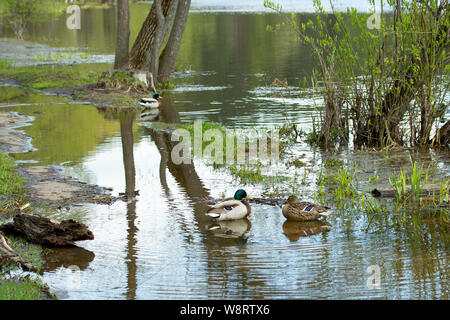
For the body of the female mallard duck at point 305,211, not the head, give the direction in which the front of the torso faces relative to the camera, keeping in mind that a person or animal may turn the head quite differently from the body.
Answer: to the viewer's left

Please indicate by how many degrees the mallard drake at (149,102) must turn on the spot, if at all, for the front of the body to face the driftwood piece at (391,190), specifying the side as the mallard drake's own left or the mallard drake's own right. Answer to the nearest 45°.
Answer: approximately 90° to the mallard drake's own right

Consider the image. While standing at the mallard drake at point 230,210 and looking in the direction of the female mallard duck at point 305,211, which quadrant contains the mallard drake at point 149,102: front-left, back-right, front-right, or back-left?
back-left

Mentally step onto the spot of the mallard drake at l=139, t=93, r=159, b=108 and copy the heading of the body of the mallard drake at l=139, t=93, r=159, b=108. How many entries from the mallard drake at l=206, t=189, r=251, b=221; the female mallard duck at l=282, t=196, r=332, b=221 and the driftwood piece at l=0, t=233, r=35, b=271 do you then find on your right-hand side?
3

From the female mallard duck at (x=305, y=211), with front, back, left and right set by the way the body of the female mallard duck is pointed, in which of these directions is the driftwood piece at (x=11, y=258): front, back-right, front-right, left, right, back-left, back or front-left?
front-left

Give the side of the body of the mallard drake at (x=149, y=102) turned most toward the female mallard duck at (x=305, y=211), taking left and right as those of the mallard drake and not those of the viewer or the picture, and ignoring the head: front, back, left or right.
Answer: right

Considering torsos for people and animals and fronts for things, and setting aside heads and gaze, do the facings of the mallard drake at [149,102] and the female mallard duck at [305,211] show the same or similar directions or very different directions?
very different directions

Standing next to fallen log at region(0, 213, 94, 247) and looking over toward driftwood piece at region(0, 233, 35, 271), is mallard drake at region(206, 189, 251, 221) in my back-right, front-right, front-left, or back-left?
back-left

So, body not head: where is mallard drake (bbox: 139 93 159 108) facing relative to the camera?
to the viewer's right

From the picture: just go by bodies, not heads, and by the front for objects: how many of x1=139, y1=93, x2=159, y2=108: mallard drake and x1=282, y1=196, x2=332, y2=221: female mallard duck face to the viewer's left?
1
